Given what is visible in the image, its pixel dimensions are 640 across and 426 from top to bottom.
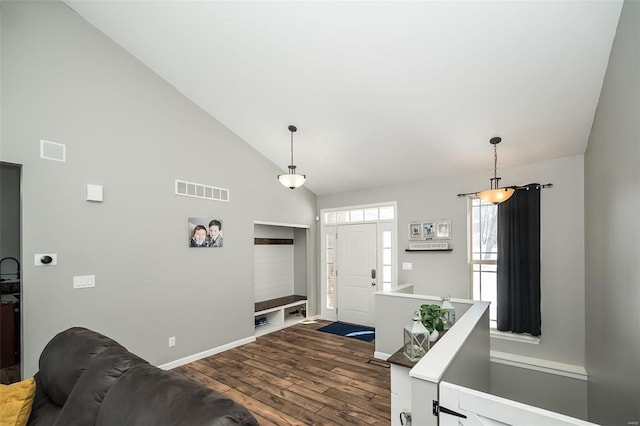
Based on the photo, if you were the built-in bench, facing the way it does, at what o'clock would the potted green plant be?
The potted green plant is roughly at 1 o'clock from the built-in bench.

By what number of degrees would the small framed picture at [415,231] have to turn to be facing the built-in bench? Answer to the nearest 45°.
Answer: approximately 90° to its right

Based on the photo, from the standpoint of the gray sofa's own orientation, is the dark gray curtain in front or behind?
behind

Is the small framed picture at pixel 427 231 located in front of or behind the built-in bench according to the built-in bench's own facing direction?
in front

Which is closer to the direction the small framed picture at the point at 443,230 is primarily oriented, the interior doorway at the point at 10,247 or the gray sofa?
the gray sofa

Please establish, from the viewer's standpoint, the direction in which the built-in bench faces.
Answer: facing the viewer and to the right of the viewer

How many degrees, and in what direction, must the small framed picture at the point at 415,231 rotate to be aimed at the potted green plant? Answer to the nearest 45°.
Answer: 0° — it already faces it

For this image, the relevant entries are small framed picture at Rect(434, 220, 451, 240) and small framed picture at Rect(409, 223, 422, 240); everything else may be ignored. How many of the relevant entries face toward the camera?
2

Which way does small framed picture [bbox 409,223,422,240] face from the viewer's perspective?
toward the camera

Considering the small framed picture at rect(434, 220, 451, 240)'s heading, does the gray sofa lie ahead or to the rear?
ahead

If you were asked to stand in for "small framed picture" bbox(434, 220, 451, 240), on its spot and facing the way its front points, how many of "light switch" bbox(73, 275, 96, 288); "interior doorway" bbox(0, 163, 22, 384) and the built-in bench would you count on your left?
0
